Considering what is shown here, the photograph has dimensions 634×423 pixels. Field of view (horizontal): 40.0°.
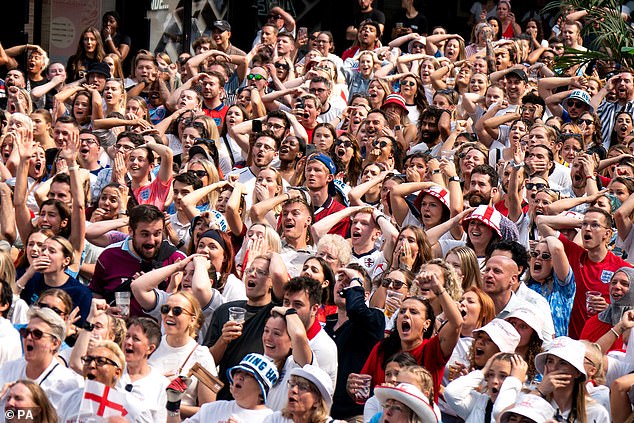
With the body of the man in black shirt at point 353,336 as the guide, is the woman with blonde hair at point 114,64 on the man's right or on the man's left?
on the man's right

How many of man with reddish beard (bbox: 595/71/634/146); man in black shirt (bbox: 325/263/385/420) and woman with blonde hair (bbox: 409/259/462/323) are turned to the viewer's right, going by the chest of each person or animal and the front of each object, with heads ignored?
0

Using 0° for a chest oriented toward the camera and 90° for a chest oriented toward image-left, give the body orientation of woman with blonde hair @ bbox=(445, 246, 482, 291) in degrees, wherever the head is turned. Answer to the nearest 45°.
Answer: approximately 45°

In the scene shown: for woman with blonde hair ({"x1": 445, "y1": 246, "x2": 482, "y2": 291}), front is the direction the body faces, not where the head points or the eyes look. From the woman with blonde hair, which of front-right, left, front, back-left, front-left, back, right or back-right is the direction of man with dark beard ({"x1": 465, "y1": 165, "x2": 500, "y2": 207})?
back-right

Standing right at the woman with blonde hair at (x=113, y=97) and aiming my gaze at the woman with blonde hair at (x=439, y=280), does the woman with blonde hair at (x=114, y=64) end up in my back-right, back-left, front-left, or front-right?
back-left

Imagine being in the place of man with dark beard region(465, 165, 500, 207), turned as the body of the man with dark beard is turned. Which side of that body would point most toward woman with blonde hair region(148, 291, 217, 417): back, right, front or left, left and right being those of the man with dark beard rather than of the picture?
front

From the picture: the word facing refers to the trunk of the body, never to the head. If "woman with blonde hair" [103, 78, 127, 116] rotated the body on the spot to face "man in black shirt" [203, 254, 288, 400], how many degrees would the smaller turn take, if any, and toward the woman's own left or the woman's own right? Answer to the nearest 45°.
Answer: approximately 45° to the woman's own left

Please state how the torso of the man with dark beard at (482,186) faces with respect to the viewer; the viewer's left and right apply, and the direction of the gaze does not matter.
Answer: facing the viewer and to the left of the viewer
